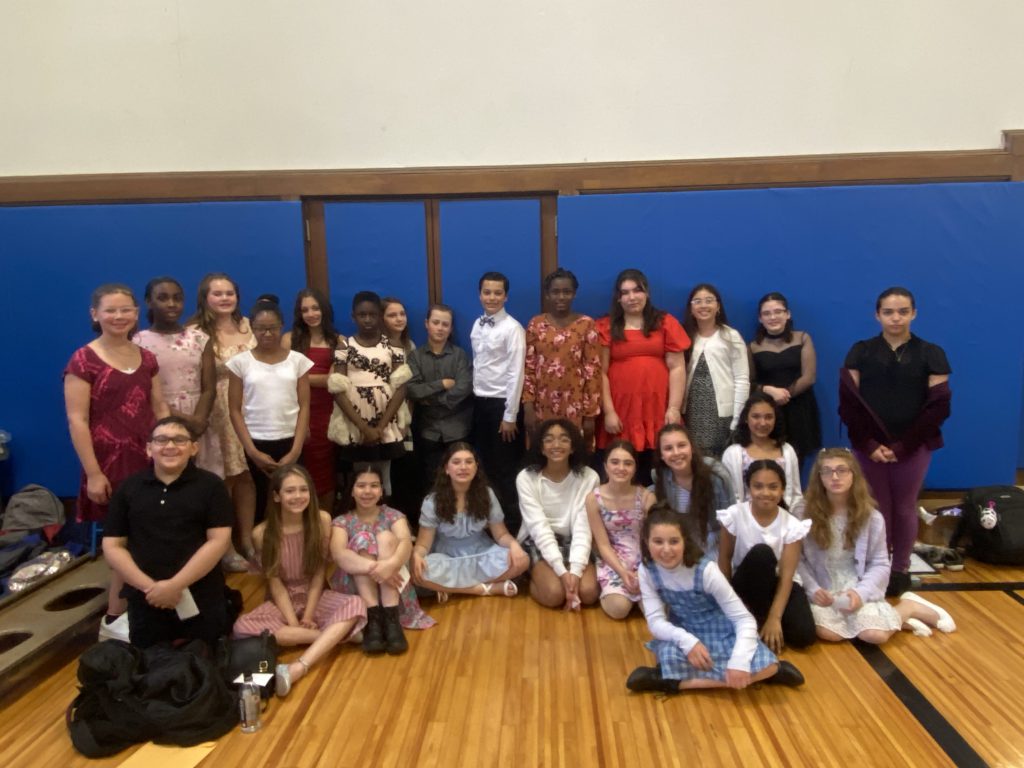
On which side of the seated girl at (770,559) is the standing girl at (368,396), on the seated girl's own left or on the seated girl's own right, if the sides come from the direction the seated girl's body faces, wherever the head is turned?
on the seated girl's own right

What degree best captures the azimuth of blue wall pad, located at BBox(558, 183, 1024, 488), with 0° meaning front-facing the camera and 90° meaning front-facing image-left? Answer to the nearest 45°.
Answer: approximately 0°

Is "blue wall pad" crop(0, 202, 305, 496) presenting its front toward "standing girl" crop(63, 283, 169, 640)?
yes
